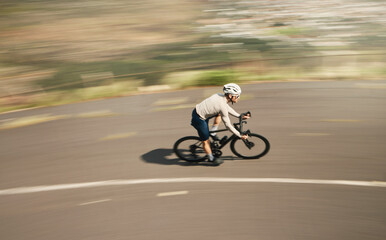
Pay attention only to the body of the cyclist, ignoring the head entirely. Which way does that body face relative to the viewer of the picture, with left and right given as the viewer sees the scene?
facing to the right of the viewer

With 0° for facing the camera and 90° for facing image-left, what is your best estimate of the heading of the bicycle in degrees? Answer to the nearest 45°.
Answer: approximately 270°

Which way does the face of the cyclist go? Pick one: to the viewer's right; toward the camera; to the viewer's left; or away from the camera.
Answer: to the viewer's right
